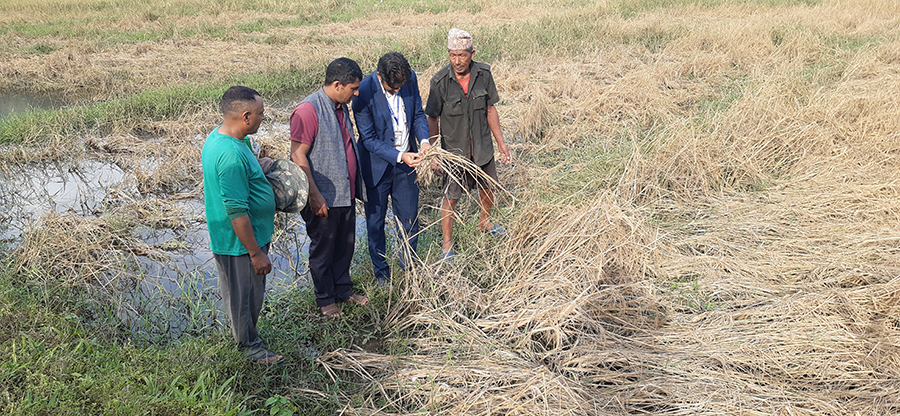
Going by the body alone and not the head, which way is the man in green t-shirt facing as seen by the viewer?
to the viewer's right

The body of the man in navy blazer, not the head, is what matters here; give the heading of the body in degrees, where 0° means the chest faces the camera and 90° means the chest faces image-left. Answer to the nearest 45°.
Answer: approximately 315°

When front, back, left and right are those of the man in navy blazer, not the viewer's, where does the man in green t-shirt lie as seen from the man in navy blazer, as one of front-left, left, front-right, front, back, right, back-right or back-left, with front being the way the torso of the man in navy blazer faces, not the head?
right

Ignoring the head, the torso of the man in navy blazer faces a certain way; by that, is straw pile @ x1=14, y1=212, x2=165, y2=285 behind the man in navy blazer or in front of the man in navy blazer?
behind

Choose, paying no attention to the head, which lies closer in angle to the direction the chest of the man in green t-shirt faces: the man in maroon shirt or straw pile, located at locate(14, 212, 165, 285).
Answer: the man in maroon shirt

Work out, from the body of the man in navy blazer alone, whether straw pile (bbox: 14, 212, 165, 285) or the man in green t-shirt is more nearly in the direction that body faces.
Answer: the man in green t-shirt

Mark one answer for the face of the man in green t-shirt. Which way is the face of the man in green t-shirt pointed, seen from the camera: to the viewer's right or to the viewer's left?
to the viewer's right
